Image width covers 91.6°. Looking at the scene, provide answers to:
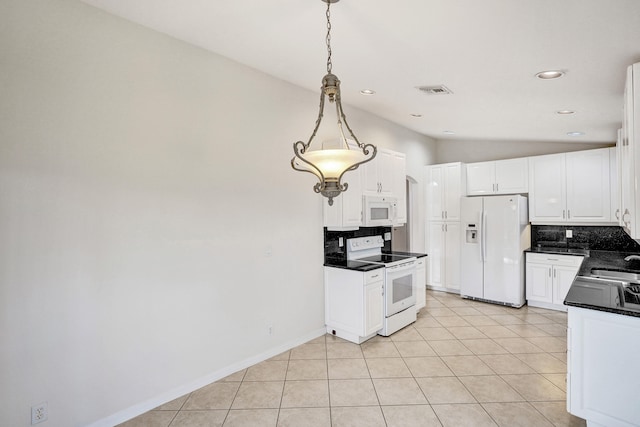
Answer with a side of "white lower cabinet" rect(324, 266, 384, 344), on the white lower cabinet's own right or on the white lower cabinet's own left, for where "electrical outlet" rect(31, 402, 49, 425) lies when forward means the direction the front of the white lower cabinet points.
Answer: on the white lower cabinet's own right

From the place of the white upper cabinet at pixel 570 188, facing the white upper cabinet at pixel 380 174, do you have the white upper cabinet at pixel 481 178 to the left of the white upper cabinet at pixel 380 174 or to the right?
right

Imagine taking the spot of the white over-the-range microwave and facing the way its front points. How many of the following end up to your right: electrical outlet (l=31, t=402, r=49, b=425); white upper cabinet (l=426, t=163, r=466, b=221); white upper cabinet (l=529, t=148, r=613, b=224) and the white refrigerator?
1

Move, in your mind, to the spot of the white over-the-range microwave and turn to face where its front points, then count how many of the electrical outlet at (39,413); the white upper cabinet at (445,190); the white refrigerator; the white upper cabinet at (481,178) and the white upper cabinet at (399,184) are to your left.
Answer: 4

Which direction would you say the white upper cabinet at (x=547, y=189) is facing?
toward the camera

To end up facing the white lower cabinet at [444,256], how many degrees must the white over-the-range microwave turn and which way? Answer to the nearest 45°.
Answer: approximately 90° to its left

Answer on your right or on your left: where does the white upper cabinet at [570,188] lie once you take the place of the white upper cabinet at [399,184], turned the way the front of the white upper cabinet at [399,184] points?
on your left

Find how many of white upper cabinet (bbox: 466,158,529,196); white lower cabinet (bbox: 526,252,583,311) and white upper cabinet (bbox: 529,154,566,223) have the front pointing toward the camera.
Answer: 3

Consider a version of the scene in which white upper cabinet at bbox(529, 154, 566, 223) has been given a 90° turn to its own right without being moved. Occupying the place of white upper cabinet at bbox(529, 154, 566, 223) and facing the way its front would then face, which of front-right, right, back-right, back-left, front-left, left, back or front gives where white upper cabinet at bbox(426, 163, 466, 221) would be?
front

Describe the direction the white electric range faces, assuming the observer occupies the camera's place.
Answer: facing the viewer and to the right of the viewer

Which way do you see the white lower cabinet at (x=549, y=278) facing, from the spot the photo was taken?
facing the viewer

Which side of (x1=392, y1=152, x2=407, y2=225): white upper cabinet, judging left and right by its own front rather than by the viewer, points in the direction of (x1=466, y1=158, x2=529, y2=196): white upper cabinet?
left
